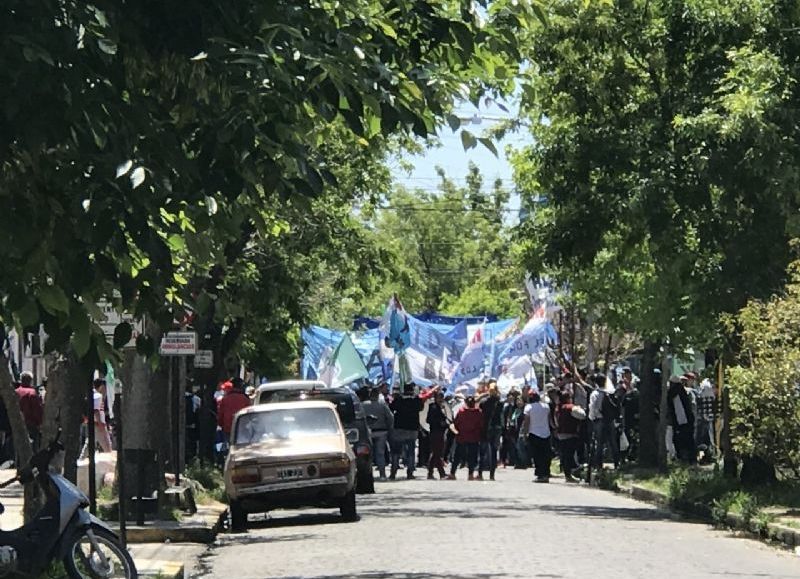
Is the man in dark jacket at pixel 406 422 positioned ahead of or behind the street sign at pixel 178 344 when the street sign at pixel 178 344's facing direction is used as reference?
behind

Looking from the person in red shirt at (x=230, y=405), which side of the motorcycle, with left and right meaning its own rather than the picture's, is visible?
left

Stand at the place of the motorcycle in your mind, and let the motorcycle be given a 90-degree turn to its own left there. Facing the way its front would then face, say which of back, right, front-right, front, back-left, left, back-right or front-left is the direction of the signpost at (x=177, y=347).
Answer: front
